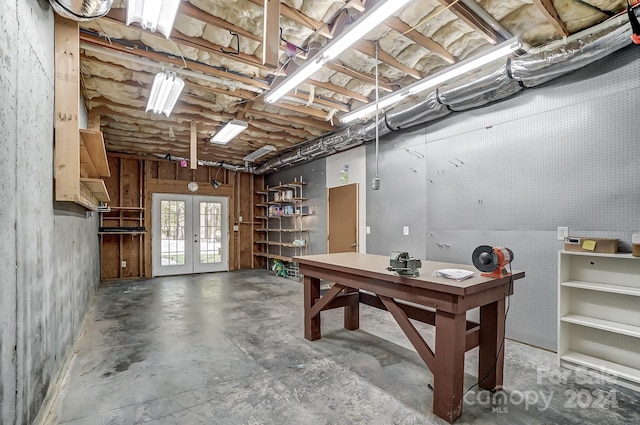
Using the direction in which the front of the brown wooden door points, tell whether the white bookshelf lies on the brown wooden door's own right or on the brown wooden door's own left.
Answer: on the brown wooden door's own left

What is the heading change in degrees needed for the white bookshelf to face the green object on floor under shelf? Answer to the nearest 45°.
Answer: approximately 45° to its right

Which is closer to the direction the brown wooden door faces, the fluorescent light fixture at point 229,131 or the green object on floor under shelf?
the fluorescent light fixture

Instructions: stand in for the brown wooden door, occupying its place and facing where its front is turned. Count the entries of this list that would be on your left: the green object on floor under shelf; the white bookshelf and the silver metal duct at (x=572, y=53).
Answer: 2

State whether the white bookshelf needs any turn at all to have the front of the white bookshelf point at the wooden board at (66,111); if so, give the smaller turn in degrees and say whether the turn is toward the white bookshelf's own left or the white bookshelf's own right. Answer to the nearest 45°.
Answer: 0° — it already faces it

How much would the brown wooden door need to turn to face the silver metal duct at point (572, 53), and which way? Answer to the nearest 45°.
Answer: approximately 90° to its left

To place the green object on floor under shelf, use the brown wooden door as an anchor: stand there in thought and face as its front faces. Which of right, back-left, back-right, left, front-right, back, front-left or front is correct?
right

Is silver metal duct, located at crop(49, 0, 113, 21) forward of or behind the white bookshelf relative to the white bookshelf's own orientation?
forward

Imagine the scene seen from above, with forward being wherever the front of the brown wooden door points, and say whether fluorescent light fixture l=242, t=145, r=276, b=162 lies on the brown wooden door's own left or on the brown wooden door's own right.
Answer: on the brown wooden door's own right

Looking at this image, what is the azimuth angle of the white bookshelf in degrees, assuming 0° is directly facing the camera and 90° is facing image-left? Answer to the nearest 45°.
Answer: approximately 45°

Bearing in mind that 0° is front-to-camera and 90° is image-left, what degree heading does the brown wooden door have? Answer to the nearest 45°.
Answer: approximately 45°

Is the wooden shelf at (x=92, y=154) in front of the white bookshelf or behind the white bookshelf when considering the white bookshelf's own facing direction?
in front
